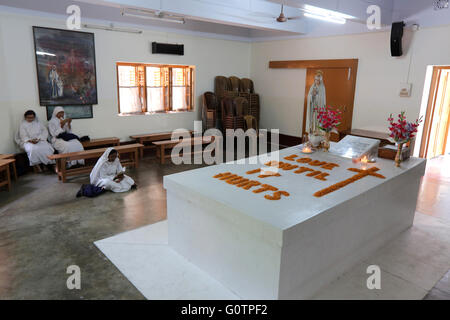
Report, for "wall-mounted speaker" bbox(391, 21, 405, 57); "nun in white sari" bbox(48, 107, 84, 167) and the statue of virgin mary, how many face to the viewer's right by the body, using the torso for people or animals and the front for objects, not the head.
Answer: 1

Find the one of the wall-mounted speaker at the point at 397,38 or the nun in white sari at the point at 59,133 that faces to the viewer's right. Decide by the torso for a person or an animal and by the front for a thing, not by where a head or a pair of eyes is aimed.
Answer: the nun in white sari

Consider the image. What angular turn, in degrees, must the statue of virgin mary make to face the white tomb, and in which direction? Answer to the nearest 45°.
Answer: approximately 45° to its left

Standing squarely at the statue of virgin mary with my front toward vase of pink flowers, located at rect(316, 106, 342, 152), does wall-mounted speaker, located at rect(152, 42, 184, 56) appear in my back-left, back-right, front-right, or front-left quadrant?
back-right

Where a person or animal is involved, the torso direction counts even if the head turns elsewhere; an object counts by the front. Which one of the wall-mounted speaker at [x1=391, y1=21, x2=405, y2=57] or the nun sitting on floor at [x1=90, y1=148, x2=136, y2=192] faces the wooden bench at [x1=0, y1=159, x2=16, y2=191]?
the wall-mounted speaker

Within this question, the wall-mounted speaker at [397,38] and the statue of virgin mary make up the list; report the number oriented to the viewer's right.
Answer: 0

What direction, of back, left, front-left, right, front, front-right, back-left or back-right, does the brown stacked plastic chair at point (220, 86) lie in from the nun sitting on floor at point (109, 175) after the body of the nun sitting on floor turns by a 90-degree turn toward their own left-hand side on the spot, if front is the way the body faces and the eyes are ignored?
front

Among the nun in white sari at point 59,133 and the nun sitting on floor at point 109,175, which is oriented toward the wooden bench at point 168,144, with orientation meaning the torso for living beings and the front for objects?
the nun in white sari

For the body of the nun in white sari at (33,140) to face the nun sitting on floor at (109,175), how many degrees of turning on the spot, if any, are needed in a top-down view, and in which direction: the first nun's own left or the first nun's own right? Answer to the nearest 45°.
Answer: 0° — they already face them

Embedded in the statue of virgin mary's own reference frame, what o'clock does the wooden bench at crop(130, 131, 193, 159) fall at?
The wooden bench is roughly at 2 o'clock from the statue of virgin mary.

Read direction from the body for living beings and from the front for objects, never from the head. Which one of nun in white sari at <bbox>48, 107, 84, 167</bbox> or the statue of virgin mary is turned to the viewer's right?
the nun in white sari

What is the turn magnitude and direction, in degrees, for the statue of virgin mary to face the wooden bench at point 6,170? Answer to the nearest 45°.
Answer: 0° — it already faces it

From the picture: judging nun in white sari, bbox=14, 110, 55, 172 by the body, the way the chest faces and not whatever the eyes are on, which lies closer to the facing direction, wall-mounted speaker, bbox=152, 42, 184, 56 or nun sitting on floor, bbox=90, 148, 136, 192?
the nun sitting on floor
